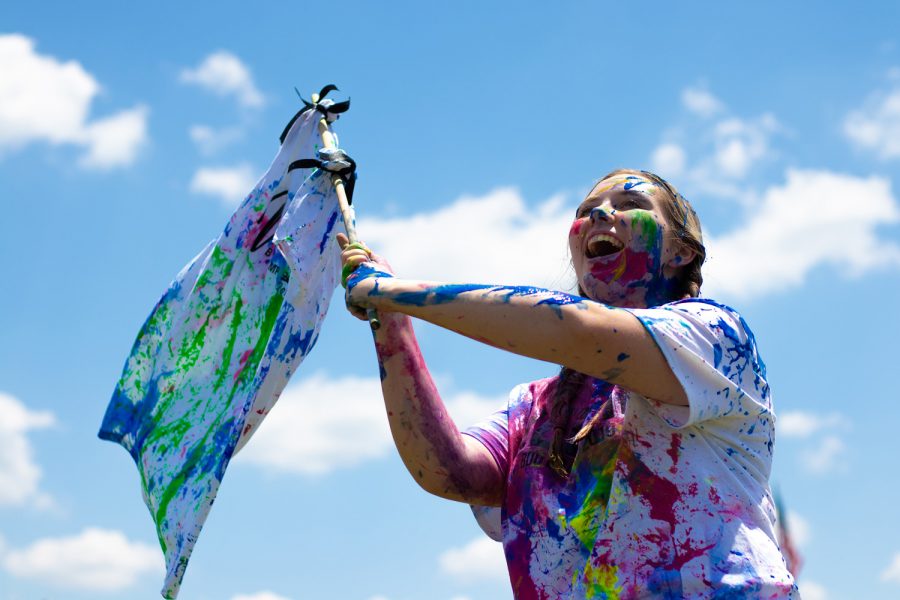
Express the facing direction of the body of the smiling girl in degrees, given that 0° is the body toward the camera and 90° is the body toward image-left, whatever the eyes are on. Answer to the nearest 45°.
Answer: approximately 45°

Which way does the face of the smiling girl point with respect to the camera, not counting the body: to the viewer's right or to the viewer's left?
to the viewer's left
